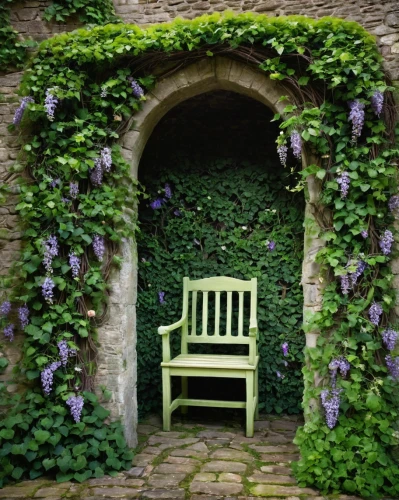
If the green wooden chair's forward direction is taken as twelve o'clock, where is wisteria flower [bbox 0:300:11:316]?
The wisteria flower is roughly at 2 o'clock from the green wooden chair.

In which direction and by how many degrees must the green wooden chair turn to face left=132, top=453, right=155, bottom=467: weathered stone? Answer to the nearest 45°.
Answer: approximately 45° to its right

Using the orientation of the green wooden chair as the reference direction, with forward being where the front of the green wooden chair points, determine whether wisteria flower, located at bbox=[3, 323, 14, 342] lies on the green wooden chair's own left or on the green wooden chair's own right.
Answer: on the green wooden chair's own right

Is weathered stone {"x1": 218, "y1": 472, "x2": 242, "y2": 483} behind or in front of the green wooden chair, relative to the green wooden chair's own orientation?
in front

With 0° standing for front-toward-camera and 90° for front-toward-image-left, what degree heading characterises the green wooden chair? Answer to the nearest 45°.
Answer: approximately 0°
